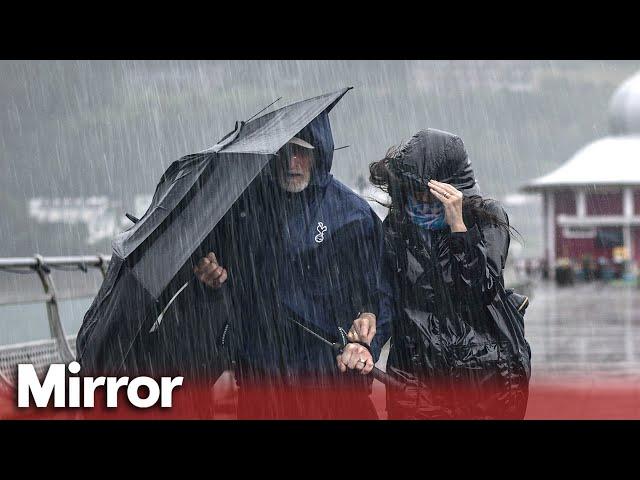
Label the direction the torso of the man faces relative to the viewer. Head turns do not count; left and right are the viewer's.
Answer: facing the viewer

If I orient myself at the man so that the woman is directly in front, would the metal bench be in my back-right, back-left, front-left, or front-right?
back-left

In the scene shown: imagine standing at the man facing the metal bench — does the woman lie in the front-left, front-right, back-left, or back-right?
back-right

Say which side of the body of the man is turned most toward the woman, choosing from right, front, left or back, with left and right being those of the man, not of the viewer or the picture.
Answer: left

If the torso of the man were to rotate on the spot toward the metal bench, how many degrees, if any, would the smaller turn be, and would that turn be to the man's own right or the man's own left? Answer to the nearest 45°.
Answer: approximately 135° to the man's own right
